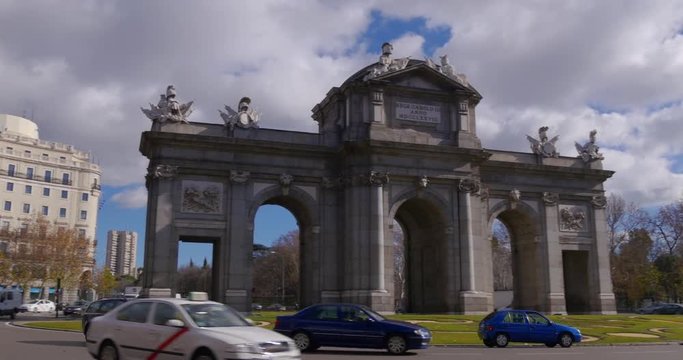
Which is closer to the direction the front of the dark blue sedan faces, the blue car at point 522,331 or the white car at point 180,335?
the blue car

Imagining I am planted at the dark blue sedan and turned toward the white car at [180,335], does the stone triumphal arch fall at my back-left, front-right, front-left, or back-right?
back-right

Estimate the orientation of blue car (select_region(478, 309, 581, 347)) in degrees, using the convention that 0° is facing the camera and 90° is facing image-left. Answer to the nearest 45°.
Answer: approximately 270°

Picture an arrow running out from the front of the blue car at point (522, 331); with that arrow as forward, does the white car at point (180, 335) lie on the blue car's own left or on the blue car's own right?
on the blue car's own right

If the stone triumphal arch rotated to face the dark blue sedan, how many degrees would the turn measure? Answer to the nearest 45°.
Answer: approximately 45° to its right

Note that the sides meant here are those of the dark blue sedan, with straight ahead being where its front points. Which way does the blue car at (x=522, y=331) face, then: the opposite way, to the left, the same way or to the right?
the same way

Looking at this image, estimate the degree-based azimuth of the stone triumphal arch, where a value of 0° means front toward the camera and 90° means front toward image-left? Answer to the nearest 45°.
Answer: approximately 315°

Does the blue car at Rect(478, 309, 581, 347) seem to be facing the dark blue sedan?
no

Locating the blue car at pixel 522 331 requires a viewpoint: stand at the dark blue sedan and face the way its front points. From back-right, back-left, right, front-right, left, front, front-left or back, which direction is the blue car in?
front-left

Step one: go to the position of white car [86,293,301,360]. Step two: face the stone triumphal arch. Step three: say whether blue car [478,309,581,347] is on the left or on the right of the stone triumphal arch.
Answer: right

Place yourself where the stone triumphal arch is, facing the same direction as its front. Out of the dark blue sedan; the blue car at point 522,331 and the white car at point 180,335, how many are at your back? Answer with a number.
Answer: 0

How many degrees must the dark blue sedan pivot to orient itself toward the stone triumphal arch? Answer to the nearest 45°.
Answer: approximately 90° to its left

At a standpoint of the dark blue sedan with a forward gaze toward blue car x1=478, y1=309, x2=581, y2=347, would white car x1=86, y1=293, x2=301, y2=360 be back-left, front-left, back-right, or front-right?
back-right

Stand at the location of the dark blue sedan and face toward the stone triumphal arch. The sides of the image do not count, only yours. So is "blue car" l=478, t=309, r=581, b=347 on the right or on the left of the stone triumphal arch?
right

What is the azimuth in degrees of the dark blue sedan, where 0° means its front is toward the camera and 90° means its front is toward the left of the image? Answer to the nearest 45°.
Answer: approximately 270°

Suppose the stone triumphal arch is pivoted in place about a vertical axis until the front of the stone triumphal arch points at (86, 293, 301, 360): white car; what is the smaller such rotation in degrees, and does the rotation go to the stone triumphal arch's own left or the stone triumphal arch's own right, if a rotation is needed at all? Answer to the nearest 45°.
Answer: approximately 45° to the stone triumphal arch's own right

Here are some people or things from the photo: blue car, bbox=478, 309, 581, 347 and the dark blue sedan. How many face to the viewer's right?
2
